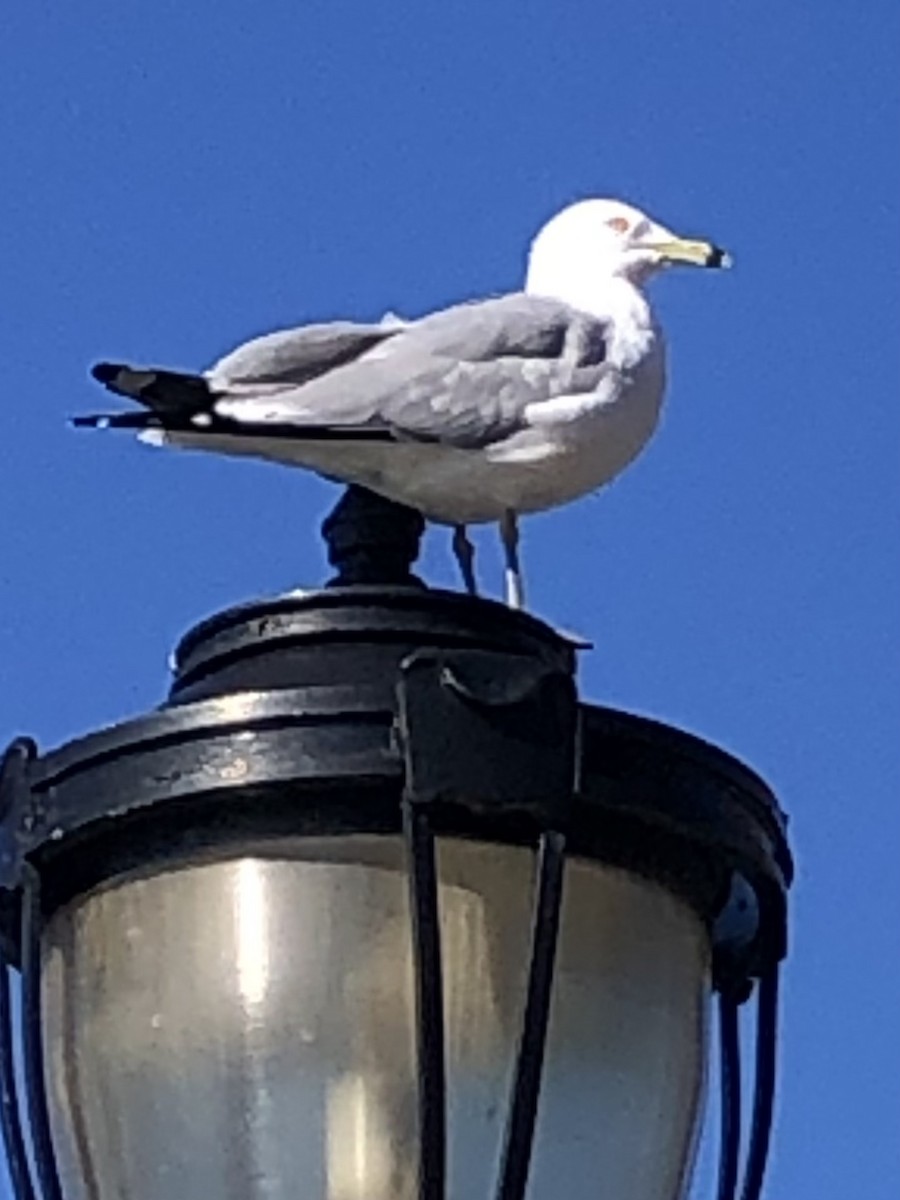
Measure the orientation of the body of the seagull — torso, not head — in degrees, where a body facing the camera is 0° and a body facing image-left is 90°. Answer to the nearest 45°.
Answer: approximately 270°
